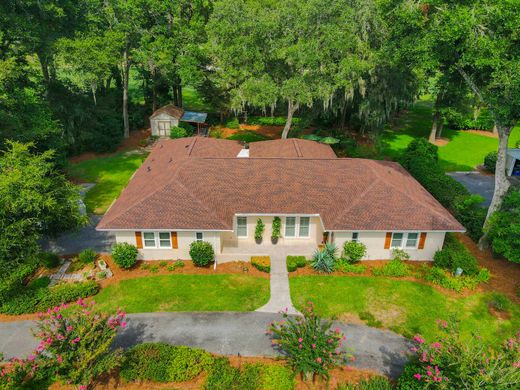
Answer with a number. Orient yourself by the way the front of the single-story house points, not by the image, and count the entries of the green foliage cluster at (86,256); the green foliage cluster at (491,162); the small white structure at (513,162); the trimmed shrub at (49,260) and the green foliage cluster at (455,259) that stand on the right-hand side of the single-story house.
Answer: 2

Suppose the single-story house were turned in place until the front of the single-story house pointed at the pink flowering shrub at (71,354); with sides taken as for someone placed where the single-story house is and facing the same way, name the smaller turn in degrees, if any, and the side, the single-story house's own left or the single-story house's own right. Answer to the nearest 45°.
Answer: approximately 45° to the single-story house's own right

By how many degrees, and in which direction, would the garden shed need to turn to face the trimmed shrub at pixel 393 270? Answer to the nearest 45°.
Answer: approximately 45° to its left

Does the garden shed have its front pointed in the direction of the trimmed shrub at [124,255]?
yes

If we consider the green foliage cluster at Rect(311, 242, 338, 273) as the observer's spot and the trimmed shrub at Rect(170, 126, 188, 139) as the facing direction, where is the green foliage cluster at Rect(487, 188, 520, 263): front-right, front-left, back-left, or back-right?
back-right

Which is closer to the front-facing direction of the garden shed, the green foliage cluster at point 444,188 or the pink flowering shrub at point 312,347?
the pink flowering shrub

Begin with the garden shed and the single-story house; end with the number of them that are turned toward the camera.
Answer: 2

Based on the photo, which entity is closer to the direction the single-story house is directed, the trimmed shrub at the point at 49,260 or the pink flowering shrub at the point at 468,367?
the pink flowering shrub

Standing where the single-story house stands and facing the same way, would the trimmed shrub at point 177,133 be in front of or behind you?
behind

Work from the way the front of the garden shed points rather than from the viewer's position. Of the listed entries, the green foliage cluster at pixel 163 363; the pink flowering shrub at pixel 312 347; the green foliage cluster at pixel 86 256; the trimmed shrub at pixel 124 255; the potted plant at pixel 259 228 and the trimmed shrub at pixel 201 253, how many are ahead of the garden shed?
6

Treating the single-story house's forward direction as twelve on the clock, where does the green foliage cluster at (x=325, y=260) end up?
The green foliage cluster is roughly at 10 o'clock from the single-story house.

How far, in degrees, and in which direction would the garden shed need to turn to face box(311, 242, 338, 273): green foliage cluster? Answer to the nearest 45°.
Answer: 0° — it already faces it

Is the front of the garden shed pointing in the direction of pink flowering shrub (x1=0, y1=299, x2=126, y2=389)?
yes

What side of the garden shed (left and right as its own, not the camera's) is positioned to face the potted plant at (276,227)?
front

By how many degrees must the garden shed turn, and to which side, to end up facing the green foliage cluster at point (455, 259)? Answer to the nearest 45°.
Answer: approximately 45° to its left

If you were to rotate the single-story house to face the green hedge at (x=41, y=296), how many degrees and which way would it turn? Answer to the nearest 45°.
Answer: approximately 45° to its right

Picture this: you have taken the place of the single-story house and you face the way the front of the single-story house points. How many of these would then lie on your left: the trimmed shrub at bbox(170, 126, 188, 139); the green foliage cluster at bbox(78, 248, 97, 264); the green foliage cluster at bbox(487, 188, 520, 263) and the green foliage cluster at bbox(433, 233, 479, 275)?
2

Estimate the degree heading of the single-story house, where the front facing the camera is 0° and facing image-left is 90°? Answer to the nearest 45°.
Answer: approximately 0°
